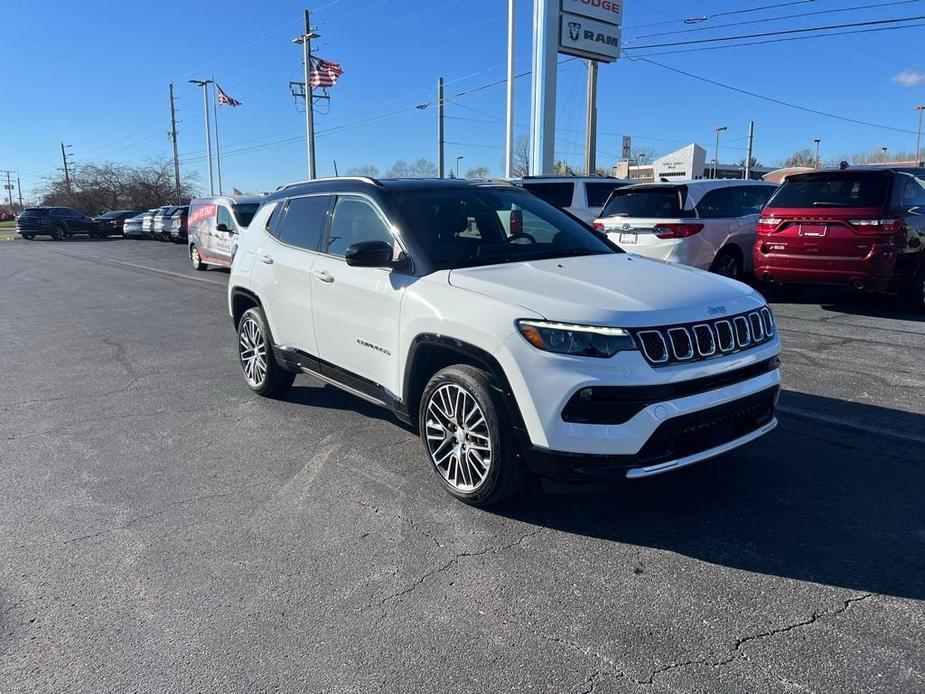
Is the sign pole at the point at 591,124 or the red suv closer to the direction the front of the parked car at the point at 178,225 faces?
the red suv

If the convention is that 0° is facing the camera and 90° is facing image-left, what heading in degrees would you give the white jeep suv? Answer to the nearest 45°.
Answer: approximately 315°

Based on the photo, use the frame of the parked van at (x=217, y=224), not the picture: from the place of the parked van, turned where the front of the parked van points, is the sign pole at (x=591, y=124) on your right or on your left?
on your left

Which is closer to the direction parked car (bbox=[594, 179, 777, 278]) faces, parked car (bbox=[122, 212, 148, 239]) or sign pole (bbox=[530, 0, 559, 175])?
the sign pole

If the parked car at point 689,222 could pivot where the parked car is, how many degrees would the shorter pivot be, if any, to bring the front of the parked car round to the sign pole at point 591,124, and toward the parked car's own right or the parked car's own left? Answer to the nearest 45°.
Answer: approximately 45° to the parked car's own left

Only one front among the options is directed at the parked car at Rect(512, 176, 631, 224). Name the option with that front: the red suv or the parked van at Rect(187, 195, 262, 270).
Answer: the parked van at Rect(187, 195, 262, 270)

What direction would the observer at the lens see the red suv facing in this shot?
facing away from the viewer and to the right of the viewer

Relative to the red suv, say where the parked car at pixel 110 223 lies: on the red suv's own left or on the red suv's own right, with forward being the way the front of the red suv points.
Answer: on the red suv's own left

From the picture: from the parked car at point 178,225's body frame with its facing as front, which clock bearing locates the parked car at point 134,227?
the parked car at point 134,227 is roughly at 4 o'clock from the parked car at point 178,225.

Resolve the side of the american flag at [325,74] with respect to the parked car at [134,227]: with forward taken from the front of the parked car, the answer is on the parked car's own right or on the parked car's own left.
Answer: on the parked car's own left
